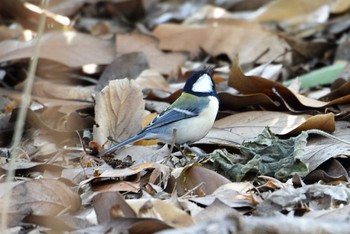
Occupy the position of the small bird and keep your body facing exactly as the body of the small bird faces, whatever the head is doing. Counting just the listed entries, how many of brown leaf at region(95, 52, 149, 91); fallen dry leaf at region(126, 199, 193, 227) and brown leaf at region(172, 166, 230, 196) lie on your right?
2

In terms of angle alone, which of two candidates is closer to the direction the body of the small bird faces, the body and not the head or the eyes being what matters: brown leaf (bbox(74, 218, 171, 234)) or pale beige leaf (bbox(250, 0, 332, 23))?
the pale beige leaf

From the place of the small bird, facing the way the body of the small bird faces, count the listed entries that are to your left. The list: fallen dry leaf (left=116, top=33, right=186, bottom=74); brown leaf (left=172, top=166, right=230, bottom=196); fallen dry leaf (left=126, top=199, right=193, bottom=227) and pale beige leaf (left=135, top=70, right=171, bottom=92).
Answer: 2

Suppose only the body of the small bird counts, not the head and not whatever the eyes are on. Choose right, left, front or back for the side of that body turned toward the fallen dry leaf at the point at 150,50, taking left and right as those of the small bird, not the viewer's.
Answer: left

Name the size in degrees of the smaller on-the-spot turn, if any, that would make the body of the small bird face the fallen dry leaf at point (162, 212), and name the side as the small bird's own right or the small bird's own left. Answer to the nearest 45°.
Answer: approximately 90° to the small bird's own right

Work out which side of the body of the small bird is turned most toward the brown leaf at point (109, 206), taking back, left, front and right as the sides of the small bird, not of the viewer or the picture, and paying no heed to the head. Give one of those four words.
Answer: right

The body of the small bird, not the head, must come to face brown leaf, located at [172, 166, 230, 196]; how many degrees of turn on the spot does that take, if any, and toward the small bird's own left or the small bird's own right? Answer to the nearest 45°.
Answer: approximately 90° to the small bird's own right

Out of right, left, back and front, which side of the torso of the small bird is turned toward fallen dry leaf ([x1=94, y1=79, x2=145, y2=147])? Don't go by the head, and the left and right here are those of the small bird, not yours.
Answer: back

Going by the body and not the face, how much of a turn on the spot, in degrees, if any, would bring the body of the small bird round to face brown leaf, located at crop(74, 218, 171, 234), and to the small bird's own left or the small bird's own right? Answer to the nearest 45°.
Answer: approximately 90° to the small bird's own right

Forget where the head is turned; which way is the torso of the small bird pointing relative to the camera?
to the viewer's right
